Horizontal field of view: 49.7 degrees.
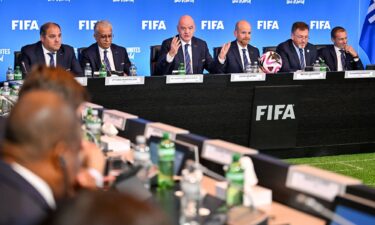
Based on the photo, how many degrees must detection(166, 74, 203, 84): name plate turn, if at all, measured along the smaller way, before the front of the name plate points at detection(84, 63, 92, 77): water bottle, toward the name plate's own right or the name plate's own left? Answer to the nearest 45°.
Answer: approximately 90° to the name plate's own right

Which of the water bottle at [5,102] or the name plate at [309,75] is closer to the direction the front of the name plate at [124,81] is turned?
the water bottle

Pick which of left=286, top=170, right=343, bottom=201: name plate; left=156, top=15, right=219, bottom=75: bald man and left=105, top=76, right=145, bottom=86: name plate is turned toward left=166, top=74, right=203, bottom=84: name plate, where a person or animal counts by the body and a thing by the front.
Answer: the bald man

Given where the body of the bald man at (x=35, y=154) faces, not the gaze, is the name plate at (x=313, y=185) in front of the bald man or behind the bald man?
in front

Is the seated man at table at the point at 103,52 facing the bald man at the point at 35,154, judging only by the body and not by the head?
yes

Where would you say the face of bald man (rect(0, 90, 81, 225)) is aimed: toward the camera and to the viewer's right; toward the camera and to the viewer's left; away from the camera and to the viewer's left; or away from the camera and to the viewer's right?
away from the camera and to the viewer's right

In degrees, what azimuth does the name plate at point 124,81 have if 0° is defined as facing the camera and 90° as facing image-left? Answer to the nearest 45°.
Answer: approximately 0°

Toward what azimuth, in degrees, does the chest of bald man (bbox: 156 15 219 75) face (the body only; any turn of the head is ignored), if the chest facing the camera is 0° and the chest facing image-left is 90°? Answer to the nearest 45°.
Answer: approximately 0°

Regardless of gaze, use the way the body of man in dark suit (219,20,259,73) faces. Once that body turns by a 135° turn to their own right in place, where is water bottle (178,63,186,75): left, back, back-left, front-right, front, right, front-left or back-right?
front-left

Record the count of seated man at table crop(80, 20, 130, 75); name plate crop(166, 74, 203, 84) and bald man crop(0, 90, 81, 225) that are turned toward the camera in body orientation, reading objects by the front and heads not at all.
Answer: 2
